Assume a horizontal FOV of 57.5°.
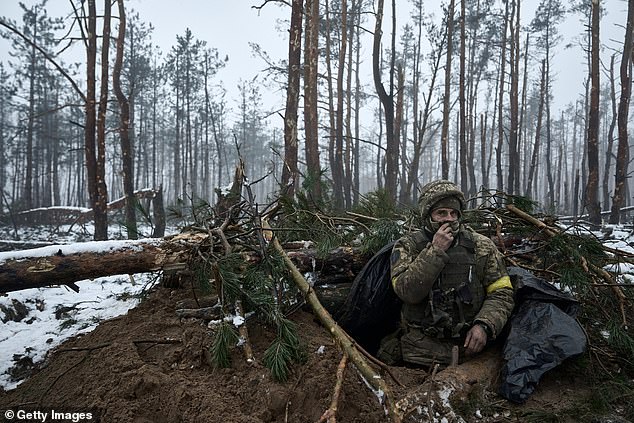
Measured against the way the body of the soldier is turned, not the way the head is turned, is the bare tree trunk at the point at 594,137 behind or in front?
behind

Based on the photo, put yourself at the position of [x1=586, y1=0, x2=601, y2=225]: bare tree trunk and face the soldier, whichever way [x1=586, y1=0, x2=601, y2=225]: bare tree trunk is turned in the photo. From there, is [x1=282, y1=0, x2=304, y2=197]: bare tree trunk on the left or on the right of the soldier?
right

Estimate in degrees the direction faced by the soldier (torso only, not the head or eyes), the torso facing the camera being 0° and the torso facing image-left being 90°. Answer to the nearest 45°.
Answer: approximately 0°

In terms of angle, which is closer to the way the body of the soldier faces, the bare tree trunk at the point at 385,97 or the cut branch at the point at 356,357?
the cut branch

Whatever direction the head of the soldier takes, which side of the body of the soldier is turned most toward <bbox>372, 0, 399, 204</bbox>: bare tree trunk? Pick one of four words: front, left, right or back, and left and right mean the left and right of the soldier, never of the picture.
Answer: back

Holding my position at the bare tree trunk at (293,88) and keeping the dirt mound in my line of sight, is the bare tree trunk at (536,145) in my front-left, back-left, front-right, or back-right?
back-left

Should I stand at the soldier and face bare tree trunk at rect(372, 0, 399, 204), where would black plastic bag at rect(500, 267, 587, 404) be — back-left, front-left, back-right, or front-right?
back-right

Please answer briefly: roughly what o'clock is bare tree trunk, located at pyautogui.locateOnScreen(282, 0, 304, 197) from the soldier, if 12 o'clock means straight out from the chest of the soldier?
The bare tree trunk is roughly at 5 o'clock from the soldier.
